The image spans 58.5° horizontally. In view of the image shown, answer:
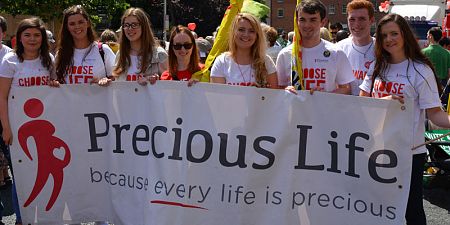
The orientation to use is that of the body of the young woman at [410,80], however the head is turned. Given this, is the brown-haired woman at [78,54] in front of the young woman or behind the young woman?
in front

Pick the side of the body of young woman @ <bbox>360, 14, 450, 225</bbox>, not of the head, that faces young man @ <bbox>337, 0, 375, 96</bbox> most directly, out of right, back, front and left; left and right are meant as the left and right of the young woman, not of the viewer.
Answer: right

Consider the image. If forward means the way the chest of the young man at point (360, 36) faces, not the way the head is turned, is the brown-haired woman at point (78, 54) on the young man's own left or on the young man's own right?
on the young man's own right

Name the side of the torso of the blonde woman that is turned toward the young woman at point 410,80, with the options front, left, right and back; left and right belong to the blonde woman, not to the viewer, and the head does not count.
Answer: left

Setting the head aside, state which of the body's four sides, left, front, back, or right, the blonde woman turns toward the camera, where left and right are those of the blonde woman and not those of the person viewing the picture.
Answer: front

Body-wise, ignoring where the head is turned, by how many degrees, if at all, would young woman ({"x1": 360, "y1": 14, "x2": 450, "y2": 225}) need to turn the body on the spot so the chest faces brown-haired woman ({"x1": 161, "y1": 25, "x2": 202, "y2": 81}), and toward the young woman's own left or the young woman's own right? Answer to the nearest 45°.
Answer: approximately 45° to the young woman's own right

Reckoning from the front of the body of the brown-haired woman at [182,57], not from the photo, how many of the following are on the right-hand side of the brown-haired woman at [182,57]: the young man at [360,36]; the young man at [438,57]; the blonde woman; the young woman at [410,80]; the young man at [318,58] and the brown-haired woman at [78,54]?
1

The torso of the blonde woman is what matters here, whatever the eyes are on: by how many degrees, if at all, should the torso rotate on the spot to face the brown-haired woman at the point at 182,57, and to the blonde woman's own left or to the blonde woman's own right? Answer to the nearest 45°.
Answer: approximately 135° to the blonde woman's own right

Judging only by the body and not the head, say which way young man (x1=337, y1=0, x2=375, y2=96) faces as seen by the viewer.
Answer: toward the camera

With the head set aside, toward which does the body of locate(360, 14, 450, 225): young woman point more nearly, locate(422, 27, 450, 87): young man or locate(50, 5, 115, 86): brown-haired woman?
the brown-haired woman

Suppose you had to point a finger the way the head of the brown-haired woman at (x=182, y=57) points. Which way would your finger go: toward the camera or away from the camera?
toward the camera

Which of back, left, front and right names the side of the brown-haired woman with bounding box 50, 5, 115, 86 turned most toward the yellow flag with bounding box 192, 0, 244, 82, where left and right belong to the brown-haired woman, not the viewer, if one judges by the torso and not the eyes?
left

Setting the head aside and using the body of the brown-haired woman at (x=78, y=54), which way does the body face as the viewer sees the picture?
toward the camera
